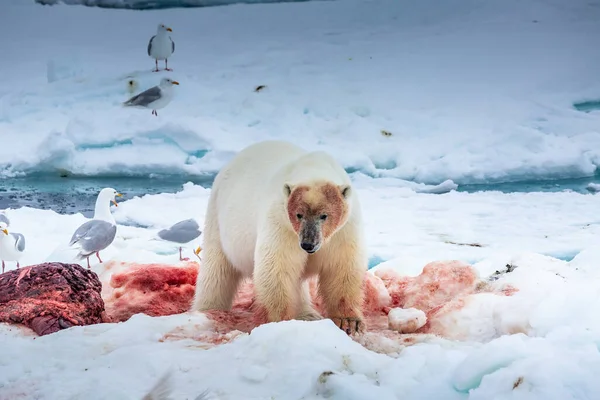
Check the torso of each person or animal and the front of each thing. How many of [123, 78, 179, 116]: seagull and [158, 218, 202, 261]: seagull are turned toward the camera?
0

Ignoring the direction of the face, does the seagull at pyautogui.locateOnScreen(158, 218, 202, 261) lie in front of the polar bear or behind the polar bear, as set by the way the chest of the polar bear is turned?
behind

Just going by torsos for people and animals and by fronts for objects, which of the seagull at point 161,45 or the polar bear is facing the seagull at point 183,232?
the seagull at point 161,45

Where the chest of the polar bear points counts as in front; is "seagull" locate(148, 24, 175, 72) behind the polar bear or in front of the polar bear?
behind

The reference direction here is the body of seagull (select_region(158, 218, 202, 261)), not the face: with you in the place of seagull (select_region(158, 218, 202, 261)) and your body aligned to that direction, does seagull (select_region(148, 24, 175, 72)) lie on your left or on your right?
on your left

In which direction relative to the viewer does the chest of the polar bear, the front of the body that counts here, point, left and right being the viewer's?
facing the viewer and to the right of the viewer

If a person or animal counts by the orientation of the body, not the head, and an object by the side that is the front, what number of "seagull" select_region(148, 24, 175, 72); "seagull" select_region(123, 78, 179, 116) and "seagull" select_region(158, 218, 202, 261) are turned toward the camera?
1

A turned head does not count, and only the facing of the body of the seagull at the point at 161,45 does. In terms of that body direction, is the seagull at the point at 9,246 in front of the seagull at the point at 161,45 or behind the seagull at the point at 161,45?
in front

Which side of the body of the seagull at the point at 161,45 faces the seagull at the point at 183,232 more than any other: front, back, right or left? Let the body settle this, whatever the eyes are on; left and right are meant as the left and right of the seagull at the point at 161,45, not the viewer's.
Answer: front

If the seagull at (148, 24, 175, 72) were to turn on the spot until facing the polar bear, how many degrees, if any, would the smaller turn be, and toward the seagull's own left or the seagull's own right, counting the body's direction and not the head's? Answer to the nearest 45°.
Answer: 0° — it already faces it

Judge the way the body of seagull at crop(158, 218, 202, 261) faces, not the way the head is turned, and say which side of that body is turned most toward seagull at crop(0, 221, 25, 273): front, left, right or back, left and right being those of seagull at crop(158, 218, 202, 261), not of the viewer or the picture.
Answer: back
